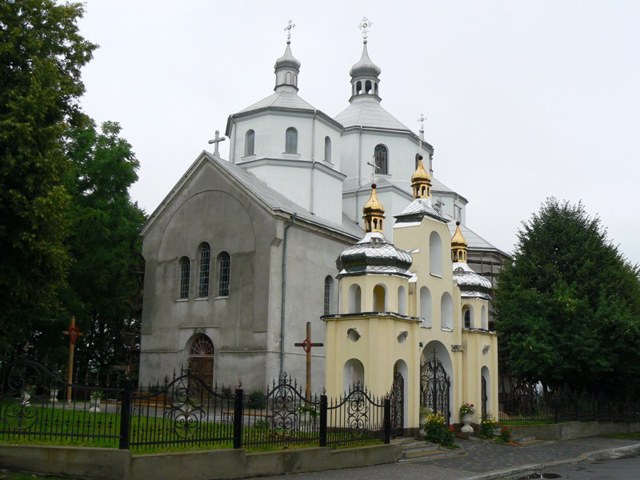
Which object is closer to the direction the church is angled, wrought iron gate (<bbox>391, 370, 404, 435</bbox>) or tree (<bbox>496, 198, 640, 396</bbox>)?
the wrought iron gate

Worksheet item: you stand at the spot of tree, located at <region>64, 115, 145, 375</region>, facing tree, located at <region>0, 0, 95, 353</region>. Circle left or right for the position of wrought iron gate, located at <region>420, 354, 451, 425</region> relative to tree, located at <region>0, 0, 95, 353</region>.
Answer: left

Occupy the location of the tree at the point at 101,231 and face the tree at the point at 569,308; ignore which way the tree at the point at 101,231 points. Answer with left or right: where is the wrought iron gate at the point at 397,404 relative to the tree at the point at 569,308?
right

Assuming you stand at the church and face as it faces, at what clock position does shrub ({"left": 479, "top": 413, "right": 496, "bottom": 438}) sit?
The shrub is roughly at 9 o'clock from the church.

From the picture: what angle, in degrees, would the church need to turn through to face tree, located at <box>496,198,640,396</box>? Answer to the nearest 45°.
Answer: approximately 135° to its left

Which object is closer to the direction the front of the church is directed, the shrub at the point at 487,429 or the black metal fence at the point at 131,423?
the black metal fence

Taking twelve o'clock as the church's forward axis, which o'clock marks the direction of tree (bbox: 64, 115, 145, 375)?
The tree is roughly at 2 o'clock from the church.

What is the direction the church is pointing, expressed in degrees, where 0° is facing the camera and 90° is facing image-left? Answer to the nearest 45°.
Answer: approximately 45°
